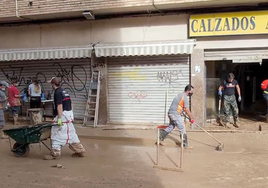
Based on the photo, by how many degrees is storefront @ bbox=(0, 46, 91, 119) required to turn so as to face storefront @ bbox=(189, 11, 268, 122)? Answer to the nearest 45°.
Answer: approximately 45° to its left

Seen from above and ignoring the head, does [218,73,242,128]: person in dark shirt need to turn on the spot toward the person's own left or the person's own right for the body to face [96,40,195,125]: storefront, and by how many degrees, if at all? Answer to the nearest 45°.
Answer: approximately 90° to the person's own right

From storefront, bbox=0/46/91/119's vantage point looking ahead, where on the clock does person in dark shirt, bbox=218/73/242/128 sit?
The person in dark shirt is roughly at 10 o'clock from the storefront.

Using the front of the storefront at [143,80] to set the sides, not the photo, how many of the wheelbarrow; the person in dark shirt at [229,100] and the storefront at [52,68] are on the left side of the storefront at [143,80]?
1

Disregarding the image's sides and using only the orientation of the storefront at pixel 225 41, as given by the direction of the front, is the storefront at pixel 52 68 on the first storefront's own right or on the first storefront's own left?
on the first storefront's own right

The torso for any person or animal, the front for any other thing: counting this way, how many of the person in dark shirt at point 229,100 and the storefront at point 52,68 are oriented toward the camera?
2

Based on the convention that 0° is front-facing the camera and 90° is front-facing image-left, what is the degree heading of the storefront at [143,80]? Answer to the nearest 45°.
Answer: approximately 0°
